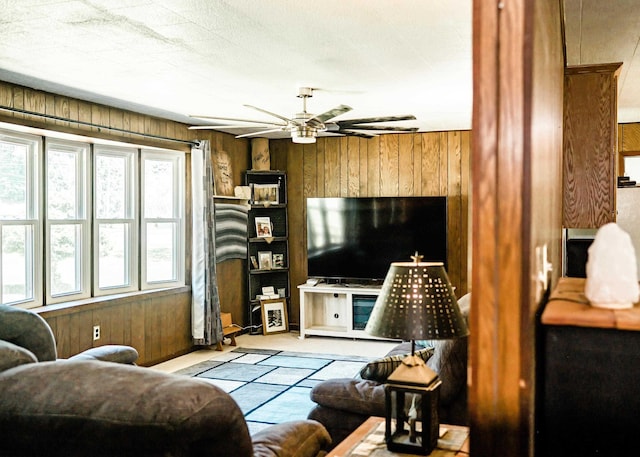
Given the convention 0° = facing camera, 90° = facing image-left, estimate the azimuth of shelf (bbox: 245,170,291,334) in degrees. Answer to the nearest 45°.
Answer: approximately 0°

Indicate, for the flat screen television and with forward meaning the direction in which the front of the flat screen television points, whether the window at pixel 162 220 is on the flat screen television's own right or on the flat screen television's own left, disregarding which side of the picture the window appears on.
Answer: on the flat screen television's own right

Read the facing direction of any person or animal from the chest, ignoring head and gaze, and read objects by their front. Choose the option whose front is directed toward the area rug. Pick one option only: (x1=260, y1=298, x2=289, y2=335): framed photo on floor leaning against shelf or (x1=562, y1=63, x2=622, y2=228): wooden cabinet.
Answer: the framed photo on floor leaning against shelf

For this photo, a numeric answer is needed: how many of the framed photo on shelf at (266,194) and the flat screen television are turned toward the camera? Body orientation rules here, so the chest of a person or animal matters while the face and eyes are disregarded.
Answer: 2
